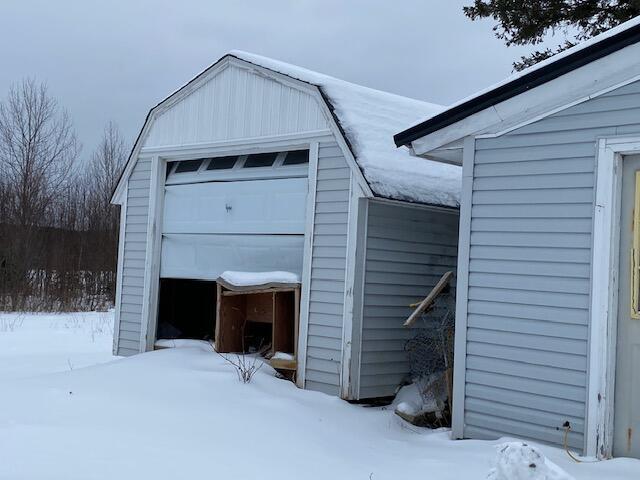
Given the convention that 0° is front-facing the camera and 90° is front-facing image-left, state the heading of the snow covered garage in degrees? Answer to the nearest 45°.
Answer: approximately 45°

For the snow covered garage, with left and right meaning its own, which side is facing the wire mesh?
left
